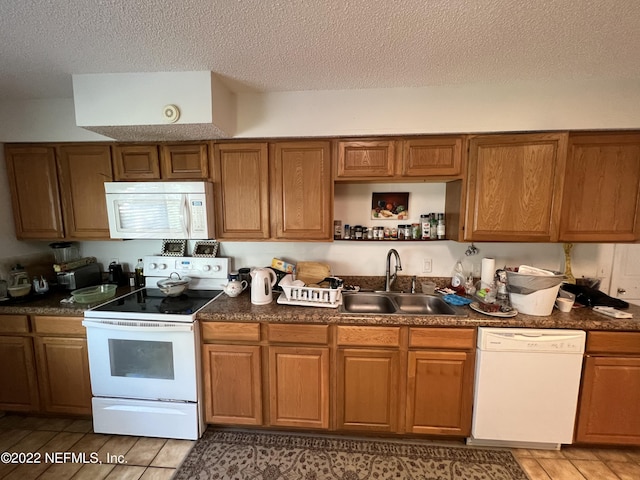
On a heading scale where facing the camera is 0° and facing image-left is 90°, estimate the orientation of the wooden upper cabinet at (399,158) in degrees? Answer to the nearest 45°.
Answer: approximately 0°

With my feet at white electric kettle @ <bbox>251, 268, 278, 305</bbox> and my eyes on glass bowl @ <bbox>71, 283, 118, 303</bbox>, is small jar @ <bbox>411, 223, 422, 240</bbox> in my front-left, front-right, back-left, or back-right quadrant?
back-right

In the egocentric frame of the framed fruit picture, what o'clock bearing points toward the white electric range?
The white electric range is roughly at 2 o'clock from the framed fruit picture.

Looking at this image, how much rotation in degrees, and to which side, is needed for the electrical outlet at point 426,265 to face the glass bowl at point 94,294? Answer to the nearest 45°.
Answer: approximately 45° to its right

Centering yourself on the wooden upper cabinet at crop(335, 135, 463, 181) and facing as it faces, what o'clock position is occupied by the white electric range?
The white electric range is roughly at 2 o'clock from the wooden upper cabinet.

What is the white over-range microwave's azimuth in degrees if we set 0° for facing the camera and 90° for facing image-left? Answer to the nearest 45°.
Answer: approximately 0°
